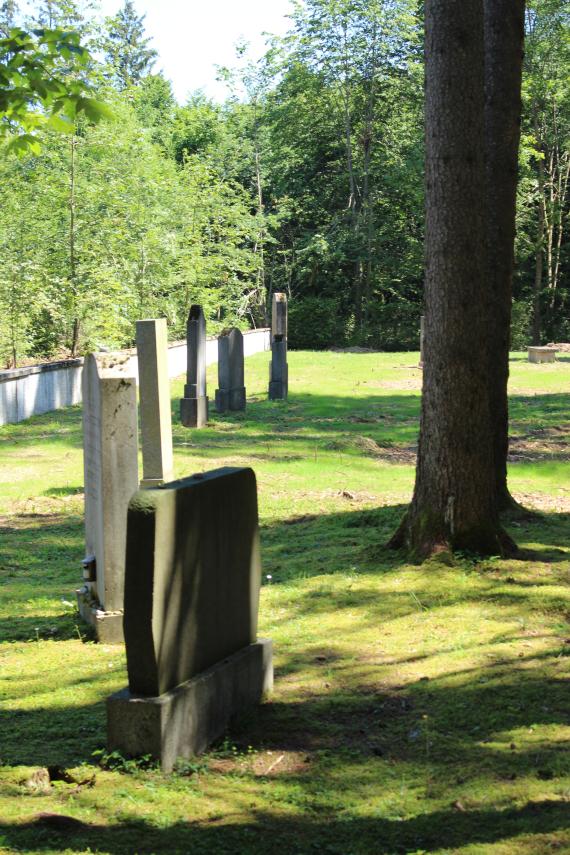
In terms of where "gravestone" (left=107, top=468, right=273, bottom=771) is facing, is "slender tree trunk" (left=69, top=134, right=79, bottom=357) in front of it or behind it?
in front

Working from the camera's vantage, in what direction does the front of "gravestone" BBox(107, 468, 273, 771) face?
facing away from the viewer and to the left of the viewer

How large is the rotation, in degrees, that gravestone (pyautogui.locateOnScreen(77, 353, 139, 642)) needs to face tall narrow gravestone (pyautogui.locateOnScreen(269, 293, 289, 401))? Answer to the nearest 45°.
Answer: approximately 90° to its right

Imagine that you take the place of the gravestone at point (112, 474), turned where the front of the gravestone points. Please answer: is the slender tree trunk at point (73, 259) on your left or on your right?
on your right

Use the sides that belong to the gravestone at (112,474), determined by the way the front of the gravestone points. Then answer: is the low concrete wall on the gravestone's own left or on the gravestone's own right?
on the gravestone's own right
